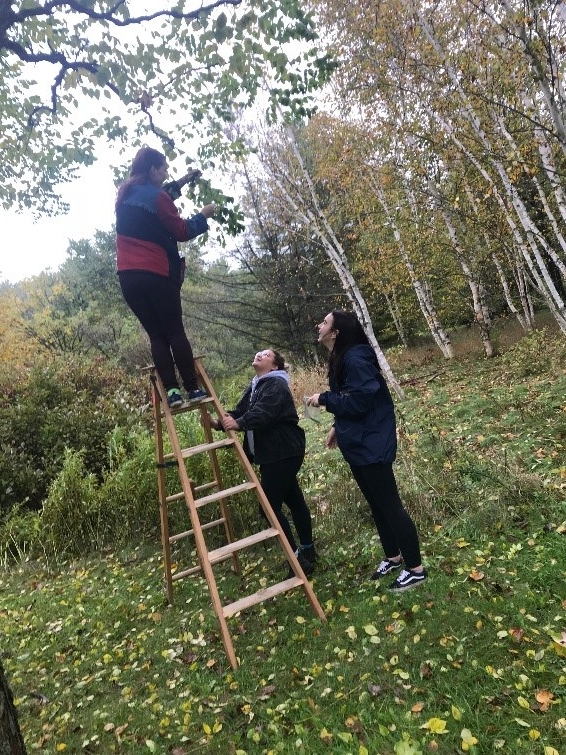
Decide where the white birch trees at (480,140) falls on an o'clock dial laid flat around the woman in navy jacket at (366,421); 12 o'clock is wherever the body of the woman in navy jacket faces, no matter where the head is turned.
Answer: The white birch trees is roughly at 4 o'clock from the woman in navy jacket.

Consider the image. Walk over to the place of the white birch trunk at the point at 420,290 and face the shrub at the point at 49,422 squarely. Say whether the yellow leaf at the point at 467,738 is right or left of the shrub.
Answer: left

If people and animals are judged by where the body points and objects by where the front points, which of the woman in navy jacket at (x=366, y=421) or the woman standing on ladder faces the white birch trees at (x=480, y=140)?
the woman standing on ladder

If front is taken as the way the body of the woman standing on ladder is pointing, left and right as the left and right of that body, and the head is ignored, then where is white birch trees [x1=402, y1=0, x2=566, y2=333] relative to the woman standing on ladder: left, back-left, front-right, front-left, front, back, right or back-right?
front

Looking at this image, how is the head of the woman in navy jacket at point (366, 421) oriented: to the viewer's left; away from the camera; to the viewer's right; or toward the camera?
to the viewer's left

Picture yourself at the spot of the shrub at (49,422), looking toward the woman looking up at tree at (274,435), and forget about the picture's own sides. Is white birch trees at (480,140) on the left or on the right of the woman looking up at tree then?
left

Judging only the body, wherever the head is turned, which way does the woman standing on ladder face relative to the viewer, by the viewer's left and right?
facing away from the viewer and to the right of the viewer

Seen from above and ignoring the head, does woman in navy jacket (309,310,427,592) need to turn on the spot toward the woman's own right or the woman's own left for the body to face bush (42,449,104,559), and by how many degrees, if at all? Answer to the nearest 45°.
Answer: approximately 45° to the woman's own right

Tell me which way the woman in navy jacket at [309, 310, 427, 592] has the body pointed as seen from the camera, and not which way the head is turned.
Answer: to the viewer's left

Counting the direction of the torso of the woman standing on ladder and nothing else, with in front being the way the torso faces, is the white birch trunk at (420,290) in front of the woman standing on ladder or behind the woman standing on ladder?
in front

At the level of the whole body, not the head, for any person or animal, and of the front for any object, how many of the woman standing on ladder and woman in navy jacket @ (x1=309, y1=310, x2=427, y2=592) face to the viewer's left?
1
